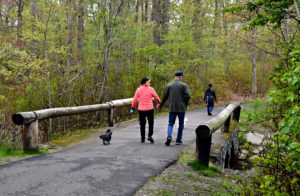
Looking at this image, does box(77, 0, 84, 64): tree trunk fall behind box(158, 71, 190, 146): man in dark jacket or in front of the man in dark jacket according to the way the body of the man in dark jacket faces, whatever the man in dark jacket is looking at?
in front

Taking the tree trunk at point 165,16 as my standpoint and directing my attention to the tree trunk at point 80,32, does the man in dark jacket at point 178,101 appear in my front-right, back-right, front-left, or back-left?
front-left

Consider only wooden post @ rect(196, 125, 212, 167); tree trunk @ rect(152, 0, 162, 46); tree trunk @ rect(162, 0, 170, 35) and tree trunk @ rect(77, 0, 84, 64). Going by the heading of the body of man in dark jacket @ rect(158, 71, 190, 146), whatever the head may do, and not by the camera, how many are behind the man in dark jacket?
1

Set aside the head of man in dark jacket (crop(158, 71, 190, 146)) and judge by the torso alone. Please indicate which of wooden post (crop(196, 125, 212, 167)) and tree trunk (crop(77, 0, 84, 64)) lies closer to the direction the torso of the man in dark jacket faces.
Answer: the tree trunk

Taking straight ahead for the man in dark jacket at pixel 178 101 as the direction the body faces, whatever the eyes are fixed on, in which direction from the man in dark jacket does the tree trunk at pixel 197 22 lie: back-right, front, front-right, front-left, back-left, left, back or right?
front

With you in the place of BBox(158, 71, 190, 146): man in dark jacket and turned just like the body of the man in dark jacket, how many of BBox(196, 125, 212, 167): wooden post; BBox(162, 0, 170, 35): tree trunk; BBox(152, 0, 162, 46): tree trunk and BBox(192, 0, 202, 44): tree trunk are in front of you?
3

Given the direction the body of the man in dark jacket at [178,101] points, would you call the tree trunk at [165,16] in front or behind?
in front

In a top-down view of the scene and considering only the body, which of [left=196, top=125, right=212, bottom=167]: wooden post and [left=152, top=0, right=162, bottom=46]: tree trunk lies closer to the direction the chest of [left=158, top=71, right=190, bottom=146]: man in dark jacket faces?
the tree trunk

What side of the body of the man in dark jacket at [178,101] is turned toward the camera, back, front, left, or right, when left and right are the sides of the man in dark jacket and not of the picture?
back

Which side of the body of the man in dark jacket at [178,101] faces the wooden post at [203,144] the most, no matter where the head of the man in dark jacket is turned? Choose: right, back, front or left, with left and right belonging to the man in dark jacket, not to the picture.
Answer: back

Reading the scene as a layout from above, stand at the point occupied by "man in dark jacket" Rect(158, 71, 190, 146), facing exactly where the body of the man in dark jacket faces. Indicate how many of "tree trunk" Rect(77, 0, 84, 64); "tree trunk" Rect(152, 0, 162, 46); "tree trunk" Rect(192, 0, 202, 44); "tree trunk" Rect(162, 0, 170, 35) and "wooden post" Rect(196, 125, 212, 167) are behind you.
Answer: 1

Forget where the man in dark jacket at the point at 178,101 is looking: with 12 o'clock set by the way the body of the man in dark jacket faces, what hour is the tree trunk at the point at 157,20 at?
The tree trunk is roughly at 12 o'clock from the man in dark jacket.
